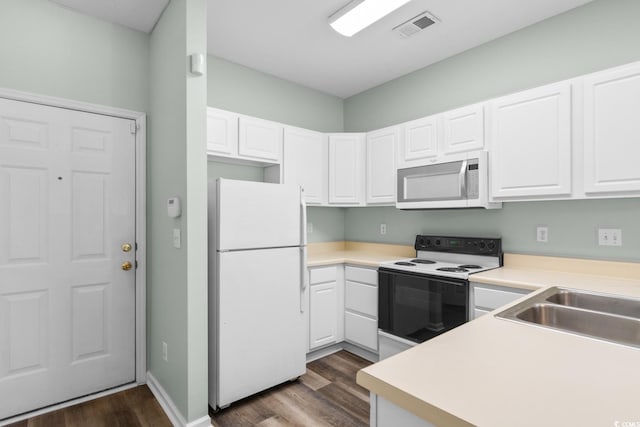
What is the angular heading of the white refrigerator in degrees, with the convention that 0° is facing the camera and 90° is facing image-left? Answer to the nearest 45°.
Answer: approximately 315°

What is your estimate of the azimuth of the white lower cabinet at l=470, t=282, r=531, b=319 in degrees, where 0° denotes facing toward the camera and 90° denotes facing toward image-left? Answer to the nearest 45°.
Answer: approximately 45°

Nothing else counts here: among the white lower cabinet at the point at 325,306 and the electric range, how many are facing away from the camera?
0

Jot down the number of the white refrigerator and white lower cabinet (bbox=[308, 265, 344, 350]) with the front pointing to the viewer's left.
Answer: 0

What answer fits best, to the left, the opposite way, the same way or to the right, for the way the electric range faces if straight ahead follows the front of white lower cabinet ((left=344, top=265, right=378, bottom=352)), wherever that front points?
the same way

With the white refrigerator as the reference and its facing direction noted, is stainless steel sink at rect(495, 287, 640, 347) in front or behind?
in front

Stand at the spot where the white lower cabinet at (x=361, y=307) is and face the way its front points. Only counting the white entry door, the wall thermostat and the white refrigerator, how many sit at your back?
0

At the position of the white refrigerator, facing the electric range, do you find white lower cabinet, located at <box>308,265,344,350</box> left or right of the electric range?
left

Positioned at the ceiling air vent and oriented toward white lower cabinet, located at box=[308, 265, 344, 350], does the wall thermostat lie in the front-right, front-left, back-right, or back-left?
front-left

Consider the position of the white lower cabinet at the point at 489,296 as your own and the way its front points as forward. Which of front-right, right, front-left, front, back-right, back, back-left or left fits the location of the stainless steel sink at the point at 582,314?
left

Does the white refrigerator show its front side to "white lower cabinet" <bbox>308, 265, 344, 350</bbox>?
no

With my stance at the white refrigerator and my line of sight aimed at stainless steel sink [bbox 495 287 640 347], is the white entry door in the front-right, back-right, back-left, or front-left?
back-right

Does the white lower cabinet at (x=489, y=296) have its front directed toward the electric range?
no

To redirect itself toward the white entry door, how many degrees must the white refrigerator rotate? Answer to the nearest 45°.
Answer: approximately 135° to its right
